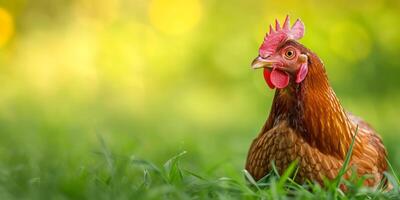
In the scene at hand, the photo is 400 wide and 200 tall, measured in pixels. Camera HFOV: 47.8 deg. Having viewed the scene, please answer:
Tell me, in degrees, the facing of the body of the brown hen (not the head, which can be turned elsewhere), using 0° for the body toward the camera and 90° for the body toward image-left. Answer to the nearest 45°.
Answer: approximately 45°
